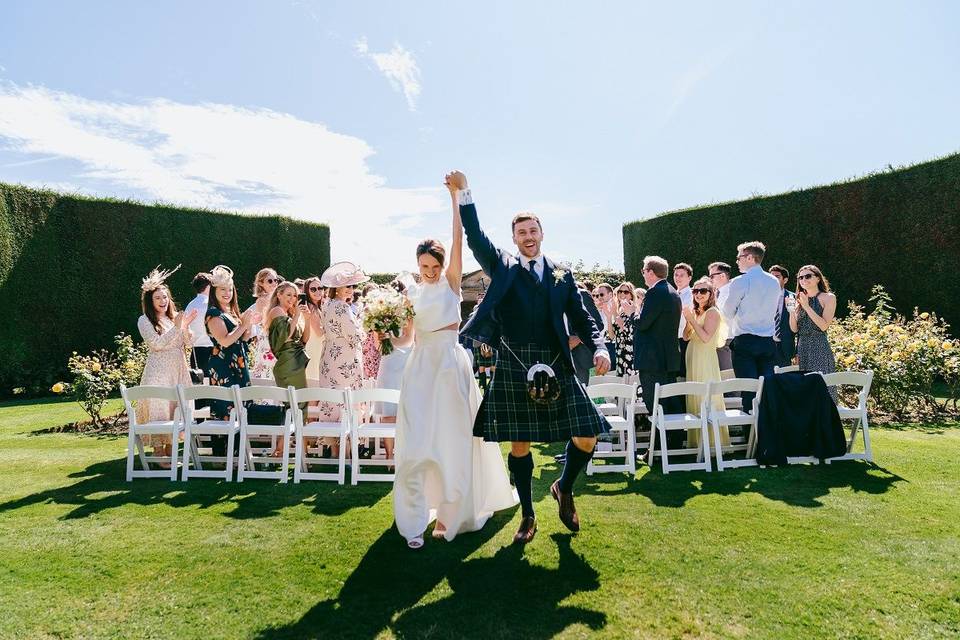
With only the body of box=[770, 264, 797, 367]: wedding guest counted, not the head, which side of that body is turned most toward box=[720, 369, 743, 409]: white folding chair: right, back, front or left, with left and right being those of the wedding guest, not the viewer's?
front

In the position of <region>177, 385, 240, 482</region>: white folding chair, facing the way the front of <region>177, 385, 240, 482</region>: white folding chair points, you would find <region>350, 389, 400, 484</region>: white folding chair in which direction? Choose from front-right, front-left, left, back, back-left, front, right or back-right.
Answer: back-right

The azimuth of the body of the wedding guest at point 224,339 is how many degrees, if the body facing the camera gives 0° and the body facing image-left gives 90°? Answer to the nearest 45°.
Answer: approximately 315°

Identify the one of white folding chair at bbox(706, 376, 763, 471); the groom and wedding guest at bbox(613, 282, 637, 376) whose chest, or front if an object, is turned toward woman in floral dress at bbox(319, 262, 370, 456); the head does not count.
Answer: the wedding guest

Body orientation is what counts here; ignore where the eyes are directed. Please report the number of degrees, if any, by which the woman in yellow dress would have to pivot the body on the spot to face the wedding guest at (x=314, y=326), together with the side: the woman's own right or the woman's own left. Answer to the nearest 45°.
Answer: approximately 45° to the woman's own right

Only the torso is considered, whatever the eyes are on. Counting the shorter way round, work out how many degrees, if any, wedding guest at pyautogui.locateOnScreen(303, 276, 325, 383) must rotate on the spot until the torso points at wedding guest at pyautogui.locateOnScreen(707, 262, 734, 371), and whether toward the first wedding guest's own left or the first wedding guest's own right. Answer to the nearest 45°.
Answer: approximately 45° to the first wedding guest's own left

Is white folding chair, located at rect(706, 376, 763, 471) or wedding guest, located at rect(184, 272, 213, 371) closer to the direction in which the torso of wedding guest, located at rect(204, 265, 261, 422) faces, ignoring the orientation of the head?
the white folding chair

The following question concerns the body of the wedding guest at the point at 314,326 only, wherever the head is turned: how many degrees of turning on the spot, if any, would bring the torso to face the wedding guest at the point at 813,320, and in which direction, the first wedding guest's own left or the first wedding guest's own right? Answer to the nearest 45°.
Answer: approximately 45° to the first wedding guest's own left

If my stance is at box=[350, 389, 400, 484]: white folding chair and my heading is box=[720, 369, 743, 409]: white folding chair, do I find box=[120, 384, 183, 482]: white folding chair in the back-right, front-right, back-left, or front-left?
back-left

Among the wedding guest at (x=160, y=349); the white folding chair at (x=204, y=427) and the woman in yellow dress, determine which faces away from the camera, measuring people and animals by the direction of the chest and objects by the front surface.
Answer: the white folding chair

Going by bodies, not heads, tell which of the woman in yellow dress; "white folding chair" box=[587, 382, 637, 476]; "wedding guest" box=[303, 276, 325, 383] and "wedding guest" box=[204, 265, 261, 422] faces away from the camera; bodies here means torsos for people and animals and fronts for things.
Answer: the white folding chair

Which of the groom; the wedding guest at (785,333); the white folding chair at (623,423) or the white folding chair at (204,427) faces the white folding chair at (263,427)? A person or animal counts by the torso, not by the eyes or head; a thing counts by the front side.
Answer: the wedding guest

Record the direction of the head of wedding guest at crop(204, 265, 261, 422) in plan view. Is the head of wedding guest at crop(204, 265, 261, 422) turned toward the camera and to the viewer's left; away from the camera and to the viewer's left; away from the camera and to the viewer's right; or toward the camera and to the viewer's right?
toward the camera and to the viewer's right

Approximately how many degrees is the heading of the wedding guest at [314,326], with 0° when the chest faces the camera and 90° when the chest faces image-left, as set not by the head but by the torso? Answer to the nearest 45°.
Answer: approximately 315°

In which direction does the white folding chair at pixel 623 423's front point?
away from the camera

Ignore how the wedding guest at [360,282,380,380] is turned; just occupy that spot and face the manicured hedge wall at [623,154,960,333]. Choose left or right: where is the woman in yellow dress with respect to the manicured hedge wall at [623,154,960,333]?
right
